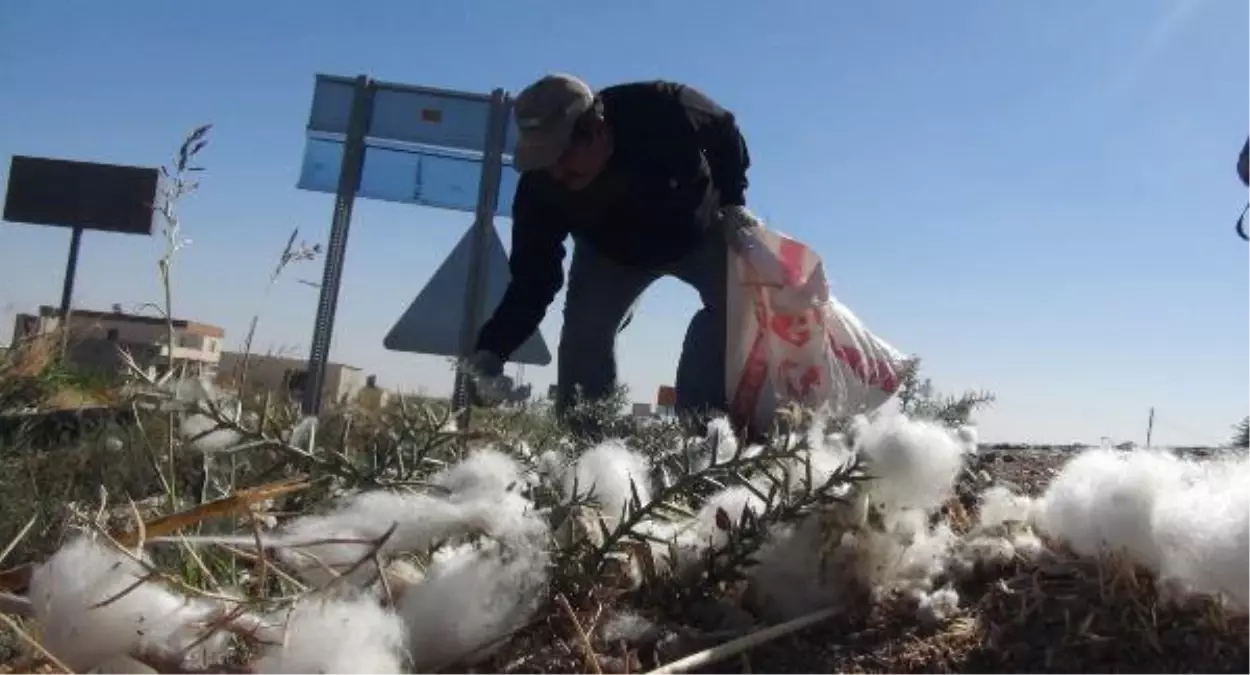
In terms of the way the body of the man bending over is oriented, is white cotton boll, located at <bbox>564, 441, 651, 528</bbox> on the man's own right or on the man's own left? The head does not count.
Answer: on the man's own left

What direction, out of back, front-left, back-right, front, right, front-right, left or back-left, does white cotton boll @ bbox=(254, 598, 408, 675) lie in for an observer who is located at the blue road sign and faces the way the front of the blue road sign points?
back

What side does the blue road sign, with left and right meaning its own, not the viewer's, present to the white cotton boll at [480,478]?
back

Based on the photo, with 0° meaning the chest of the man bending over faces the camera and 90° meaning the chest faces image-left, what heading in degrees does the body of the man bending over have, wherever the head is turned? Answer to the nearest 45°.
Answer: approximately 45°

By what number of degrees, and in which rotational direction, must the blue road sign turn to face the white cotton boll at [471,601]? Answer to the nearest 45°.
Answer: approximately 180°

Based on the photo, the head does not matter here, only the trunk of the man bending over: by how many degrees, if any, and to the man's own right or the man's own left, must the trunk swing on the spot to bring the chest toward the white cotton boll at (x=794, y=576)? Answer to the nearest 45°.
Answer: approximately 45° to the man's own left

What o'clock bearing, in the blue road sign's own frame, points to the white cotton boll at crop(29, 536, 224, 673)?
The white cotton boll is roughly at 6 o'clock from the blue road sign.

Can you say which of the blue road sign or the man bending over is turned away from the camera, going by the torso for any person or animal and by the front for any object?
the blue road sign

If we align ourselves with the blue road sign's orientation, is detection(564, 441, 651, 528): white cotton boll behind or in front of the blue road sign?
behind

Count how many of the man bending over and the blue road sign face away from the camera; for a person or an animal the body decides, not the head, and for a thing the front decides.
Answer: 1

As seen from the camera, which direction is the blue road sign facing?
away from the camera

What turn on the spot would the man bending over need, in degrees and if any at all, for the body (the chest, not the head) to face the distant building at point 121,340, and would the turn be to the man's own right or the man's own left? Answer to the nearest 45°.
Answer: approximately 45° to the man's own right
